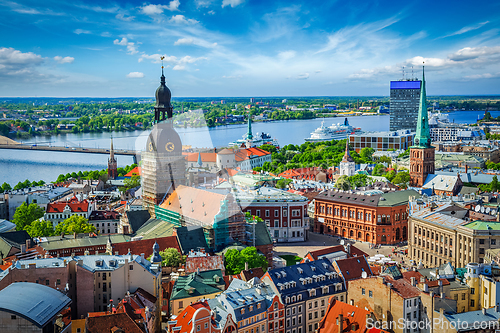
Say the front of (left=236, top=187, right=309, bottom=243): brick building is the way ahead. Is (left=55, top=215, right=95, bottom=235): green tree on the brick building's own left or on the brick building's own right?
on the brick building's own right

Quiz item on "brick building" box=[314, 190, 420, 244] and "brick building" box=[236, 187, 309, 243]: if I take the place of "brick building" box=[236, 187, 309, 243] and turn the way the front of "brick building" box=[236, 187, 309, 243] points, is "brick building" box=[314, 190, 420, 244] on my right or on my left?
on my left

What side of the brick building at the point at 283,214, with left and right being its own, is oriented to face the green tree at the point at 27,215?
right

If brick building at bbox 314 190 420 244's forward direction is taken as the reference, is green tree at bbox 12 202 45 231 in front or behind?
in front

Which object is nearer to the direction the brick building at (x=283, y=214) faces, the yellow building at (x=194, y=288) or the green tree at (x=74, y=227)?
the yellow building

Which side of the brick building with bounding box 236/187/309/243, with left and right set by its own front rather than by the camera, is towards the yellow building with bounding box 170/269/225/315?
front

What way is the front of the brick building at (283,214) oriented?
toward the camera

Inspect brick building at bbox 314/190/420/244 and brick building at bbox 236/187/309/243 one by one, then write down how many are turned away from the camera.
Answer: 0

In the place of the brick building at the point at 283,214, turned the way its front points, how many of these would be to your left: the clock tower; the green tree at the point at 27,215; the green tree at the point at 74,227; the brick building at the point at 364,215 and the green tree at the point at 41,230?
1

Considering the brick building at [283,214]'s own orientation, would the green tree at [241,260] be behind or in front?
in front

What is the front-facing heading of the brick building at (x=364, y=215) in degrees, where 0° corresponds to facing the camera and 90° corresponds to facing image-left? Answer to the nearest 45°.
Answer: approximately 45°
